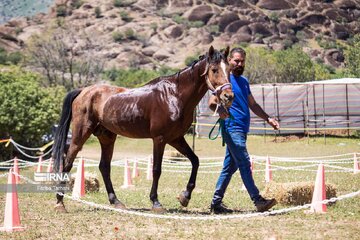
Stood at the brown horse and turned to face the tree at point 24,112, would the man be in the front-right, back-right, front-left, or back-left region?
back-right

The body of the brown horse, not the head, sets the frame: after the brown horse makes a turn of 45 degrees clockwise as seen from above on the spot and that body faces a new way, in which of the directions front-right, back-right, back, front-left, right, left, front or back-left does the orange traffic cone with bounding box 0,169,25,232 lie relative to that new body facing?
right

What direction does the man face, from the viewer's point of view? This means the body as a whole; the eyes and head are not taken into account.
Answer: to the viewer's right

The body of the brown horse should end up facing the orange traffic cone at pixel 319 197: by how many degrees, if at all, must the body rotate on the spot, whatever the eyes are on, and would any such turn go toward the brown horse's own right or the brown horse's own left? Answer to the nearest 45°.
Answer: approximately 45° to the brown horse's own right

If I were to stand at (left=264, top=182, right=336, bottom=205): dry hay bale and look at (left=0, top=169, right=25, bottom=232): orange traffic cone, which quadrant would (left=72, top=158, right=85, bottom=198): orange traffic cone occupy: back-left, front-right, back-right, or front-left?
front-right

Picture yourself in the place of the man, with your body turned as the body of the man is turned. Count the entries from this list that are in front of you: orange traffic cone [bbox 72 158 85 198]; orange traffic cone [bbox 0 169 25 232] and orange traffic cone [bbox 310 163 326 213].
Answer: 1

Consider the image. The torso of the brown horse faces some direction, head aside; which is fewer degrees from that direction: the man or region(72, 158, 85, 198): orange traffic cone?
the man

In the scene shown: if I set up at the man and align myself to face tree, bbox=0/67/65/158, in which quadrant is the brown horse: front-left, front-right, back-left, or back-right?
front-left

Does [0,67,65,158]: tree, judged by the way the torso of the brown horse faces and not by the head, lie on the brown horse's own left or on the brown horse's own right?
on the brown horse's own left

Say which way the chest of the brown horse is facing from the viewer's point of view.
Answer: to the viewer's right

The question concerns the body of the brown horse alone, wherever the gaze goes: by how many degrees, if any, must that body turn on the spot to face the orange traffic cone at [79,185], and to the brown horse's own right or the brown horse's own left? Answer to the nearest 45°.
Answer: approximately 135° to the brown horse's own left

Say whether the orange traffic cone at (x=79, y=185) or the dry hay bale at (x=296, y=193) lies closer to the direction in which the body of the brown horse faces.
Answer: the dry hay bale

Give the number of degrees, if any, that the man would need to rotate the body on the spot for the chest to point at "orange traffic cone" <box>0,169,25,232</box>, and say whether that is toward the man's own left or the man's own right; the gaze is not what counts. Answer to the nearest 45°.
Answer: approximately 180°

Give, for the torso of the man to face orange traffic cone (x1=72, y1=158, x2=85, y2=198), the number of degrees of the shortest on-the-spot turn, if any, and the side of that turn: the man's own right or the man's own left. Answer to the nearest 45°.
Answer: approximately 135° to the man's own left
